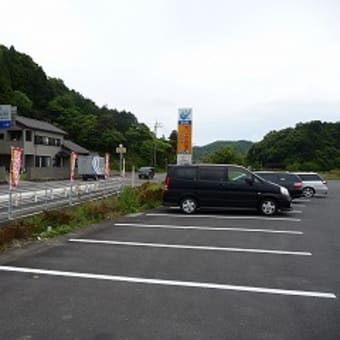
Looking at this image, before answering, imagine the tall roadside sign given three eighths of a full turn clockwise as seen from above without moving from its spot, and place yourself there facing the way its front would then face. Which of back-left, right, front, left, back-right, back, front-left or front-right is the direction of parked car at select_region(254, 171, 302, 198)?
back-right

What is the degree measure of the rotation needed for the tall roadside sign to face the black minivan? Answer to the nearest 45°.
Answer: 0° — it already faces it

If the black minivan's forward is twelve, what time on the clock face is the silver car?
The silver car is roughly at 10 o'clock from the black minivan.

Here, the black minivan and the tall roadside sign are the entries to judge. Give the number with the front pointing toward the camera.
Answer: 1

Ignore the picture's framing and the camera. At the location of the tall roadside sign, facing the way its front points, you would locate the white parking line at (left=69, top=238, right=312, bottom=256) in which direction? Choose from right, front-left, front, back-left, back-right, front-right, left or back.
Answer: front

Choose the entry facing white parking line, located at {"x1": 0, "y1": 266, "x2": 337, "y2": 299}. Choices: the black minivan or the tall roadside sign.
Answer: the tall roadside sign

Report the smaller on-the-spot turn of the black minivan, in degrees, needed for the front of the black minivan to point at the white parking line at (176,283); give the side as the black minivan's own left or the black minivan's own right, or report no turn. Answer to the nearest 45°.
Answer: approximately 90° to the black minivan's own right

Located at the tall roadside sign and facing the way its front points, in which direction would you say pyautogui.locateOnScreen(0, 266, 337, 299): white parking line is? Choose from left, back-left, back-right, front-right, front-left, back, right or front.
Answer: front

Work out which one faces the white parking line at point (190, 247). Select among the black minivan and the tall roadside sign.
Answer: the tall roadside sign

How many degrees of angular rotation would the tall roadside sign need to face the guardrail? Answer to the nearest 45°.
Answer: approximately 45° to its right

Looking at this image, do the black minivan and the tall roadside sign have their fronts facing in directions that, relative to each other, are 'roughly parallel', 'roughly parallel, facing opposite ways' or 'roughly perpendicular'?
roughly perpendicular

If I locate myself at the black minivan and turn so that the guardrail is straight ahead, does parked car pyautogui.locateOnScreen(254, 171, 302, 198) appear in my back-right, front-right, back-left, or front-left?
back-right

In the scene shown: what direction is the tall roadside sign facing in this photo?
toward the camera

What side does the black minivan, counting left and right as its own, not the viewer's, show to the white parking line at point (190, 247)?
right

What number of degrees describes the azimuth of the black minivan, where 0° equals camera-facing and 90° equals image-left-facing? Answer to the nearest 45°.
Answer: approximately 270°
